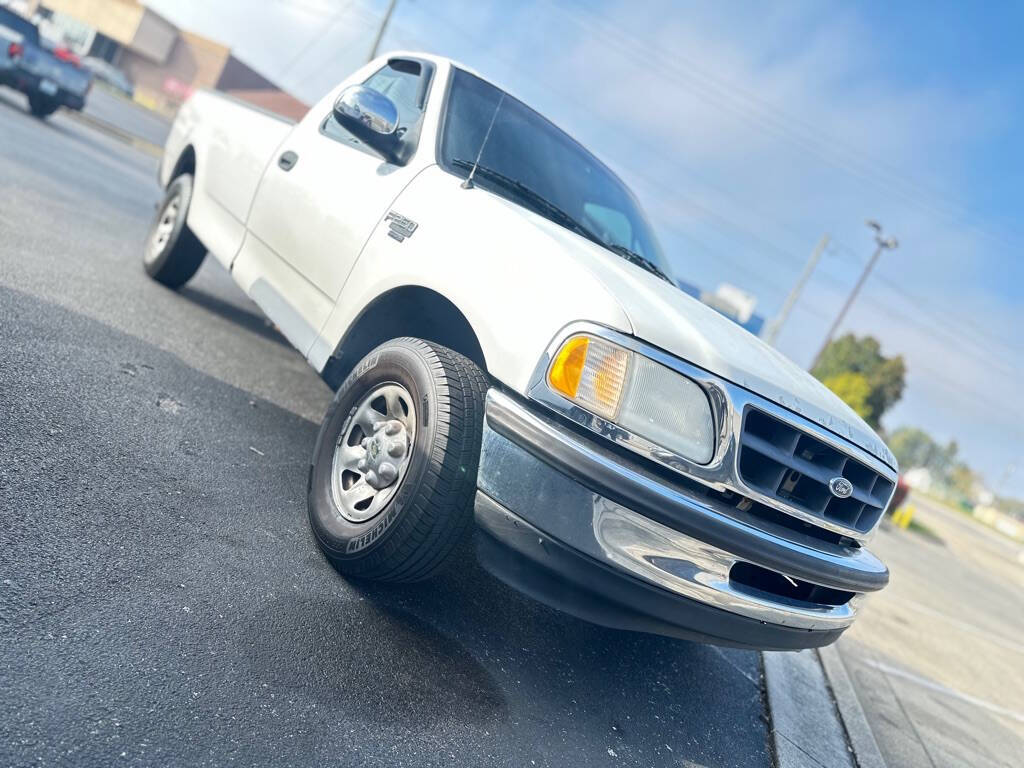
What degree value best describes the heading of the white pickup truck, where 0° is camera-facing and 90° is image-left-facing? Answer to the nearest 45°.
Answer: approximately 315°

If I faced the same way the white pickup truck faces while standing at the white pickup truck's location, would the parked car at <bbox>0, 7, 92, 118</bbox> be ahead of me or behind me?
behind

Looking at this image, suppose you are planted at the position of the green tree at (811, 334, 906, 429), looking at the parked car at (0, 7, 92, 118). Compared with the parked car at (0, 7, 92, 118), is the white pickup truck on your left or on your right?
left
